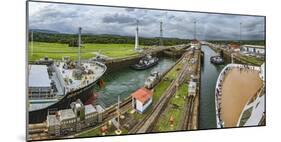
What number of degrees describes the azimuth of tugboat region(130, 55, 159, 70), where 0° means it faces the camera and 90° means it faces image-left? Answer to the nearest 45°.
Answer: approximately 225°

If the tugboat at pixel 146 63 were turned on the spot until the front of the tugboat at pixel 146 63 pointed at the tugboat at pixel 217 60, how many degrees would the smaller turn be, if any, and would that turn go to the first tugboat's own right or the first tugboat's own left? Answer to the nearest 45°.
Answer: approximately 45° to the first tugboat's own right
